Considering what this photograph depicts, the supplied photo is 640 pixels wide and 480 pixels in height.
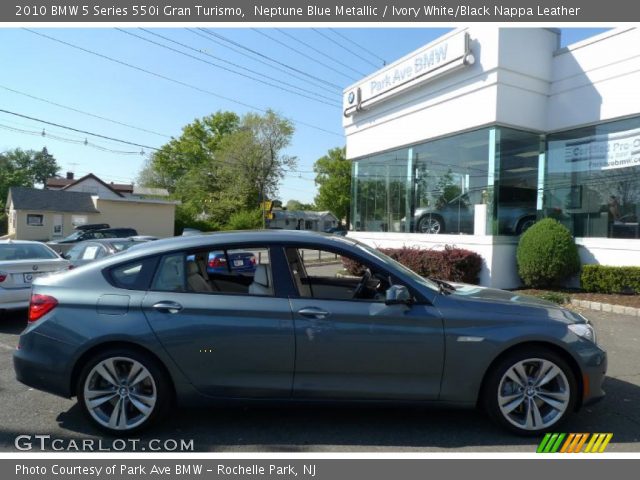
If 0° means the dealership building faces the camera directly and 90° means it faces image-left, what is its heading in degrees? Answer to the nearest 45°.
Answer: approximately 45°

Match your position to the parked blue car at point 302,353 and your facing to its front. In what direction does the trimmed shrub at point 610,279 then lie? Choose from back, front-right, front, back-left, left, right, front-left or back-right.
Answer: front-left

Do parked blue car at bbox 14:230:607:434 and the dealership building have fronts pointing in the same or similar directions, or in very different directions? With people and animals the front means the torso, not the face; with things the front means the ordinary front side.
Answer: very different directions

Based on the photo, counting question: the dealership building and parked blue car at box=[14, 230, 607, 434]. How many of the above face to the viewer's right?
1

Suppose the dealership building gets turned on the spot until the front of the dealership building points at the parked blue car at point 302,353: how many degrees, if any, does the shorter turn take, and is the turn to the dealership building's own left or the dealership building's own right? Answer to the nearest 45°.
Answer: approximately 45° to the dealership building's own left

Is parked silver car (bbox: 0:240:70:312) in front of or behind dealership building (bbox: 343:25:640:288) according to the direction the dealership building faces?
in front

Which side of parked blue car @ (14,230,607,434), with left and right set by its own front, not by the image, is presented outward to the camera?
right

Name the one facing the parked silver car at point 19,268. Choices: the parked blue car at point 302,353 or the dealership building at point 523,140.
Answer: the dealership building
